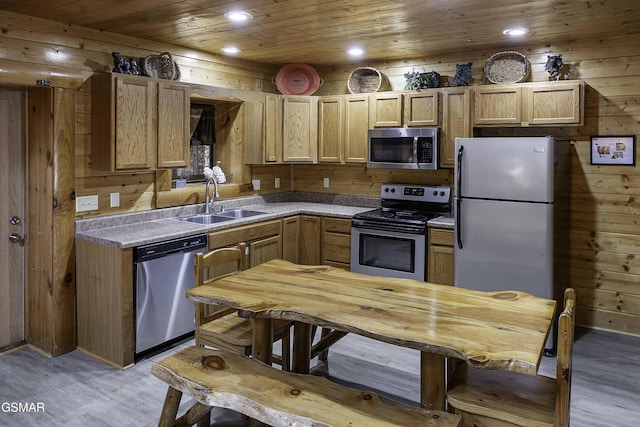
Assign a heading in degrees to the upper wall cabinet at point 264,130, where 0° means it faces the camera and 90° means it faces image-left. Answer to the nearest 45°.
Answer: approximately 315°

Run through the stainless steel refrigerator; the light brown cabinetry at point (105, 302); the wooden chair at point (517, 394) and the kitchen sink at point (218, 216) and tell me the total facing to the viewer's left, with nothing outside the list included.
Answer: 1

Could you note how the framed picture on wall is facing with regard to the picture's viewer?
facing the viewer

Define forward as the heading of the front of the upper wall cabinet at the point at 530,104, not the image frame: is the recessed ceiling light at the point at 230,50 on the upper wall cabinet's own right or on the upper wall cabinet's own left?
on the upper wall cabinet's own right

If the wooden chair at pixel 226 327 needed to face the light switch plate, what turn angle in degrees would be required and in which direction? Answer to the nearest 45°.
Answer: approximately 180°

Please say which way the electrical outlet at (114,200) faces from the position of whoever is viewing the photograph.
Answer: facing the viewer and to the right of the viewer

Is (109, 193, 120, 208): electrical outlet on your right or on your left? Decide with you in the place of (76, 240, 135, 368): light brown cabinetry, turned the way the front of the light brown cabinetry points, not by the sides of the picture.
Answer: on your left

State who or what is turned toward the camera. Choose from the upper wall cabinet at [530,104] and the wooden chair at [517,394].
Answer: the upper wall cabinet

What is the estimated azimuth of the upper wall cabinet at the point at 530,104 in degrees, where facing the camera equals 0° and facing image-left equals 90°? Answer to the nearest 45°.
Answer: approximately 0°

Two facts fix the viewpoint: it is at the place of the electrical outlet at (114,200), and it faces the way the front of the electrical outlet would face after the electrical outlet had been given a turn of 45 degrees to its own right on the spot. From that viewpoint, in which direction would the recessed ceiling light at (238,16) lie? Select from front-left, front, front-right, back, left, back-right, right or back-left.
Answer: front-left

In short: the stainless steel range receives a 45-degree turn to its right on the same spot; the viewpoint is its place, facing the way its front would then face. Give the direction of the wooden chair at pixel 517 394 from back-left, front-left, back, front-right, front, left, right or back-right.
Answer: left

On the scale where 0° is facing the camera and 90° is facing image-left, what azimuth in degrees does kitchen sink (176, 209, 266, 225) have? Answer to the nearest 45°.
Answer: approximately 315°
